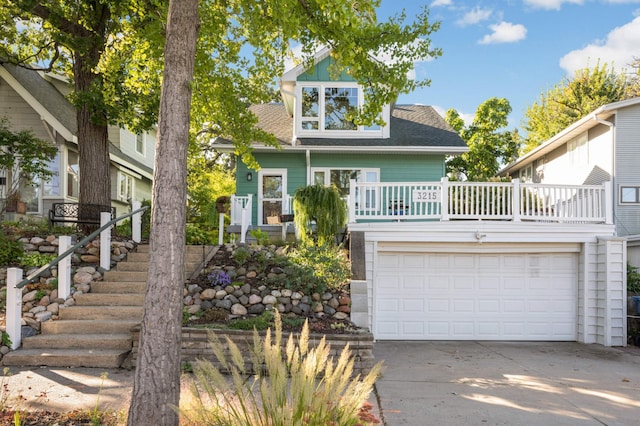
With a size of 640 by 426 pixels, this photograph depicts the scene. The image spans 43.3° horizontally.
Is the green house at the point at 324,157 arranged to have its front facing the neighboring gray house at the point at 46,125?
no

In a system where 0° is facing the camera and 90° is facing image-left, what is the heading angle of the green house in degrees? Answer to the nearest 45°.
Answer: approximately 0°

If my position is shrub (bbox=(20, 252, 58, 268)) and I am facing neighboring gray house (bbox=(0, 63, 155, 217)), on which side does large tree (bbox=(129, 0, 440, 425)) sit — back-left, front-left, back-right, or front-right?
back-right

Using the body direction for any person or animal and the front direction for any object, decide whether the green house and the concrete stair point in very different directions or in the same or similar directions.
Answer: same or similar directions

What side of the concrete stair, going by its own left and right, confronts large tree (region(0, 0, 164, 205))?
back

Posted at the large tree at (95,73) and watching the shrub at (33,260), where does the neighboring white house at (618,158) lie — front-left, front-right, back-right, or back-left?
back-left

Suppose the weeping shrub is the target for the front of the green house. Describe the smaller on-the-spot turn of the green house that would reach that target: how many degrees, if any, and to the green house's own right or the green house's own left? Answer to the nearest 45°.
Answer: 0° — it already faces it

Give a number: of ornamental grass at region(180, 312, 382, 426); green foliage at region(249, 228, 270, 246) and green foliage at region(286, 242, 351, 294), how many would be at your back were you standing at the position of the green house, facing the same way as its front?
0

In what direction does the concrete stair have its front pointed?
toward the camera

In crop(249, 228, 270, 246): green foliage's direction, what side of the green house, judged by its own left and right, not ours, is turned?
front

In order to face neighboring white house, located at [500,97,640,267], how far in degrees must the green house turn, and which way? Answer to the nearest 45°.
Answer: approximately 90° to its left

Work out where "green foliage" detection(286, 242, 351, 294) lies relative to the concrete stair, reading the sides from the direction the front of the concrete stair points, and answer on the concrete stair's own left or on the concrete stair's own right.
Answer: on the concrete stair's own left

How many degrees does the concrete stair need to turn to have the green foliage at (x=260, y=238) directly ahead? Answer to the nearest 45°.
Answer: approximately 135° to its left

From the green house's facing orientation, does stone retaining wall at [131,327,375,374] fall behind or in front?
in front

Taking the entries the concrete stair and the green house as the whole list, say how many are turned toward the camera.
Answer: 2

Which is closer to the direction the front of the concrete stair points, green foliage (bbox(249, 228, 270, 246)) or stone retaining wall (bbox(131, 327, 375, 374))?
the stone retaining wall
